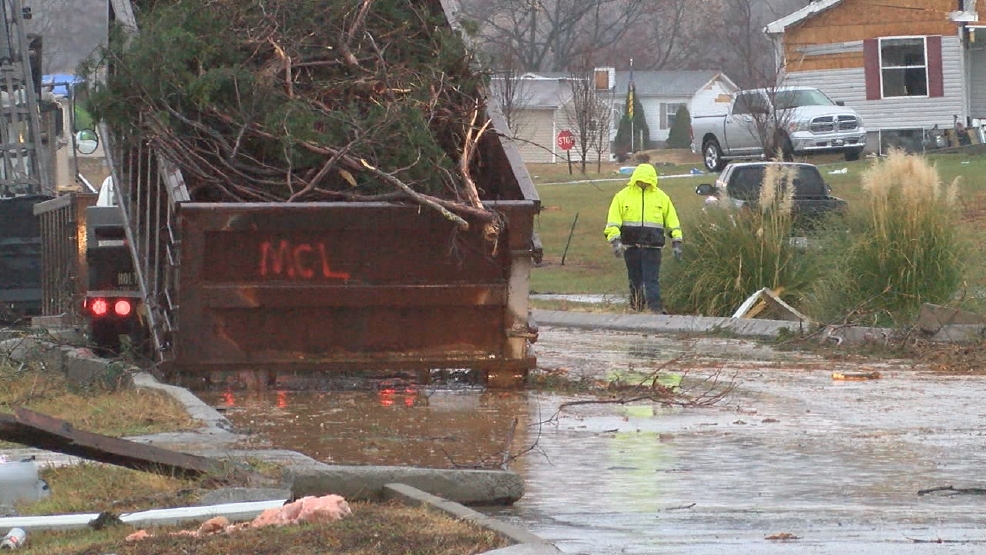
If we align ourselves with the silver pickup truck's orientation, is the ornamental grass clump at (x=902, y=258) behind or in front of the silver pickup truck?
in front

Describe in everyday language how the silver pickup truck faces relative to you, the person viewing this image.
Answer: facing the viewer and to the right of the viewer

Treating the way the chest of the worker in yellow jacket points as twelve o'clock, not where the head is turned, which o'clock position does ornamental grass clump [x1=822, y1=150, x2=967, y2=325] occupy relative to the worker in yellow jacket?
The ornamental grass clump is roughly at 10 o'clock from the worker in yellow jacket.

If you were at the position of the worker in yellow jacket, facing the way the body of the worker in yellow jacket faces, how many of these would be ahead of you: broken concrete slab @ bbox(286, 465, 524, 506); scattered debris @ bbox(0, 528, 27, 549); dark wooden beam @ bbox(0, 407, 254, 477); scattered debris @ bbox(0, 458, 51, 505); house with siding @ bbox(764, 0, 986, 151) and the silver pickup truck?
4

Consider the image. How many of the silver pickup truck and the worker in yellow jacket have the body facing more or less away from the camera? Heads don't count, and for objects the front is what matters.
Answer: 0

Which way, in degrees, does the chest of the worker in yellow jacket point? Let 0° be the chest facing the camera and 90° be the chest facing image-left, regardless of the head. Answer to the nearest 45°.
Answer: approximately 0°

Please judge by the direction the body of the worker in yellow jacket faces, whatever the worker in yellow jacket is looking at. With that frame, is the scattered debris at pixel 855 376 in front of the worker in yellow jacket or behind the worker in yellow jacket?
in front

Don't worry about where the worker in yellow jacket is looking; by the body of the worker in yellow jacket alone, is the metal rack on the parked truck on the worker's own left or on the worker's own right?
on the worker's own right

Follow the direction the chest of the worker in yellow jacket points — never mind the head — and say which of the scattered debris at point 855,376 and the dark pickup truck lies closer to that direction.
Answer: the scattered debris

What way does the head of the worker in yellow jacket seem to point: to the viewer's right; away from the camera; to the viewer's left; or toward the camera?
toward the camera

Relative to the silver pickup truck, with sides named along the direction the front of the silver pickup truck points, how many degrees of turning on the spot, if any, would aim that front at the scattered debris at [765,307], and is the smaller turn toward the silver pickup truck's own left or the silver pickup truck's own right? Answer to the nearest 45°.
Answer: approximately 45° to the silver pickup truck's own right

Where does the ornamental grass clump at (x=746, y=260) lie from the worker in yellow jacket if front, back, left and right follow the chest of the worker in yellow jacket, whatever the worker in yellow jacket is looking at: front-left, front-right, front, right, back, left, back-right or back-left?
left

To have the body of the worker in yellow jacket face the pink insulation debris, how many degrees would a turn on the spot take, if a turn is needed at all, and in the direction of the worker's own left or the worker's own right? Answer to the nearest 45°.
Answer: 0° — they already face it
